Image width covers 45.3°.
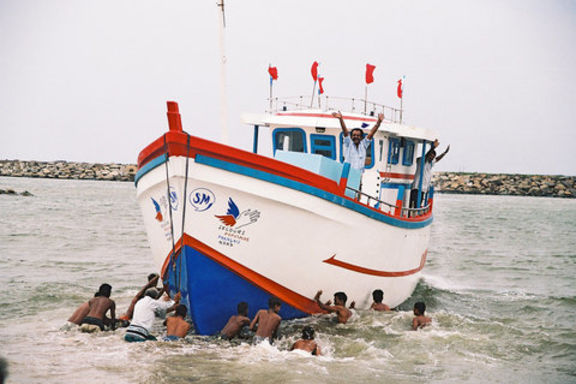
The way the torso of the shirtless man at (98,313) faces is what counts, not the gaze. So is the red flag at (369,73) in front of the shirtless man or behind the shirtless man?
in front

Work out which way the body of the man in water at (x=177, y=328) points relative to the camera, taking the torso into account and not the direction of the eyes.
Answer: away from the camera

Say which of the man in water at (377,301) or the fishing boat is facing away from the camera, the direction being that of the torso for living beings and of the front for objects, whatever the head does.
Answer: the man in water

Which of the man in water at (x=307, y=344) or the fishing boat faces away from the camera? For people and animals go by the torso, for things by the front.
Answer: the man in water

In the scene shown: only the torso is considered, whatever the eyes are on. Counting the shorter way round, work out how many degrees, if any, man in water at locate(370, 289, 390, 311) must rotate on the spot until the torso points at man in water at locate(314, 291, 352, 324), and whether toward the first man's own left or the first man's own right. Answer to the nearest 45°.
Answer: approximately 135° to the first man's own left

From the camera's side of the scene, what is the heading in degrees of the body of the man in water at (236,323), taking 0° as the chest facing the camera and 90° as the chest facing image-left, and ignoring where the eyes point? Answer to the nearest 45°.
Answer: approximately 225°

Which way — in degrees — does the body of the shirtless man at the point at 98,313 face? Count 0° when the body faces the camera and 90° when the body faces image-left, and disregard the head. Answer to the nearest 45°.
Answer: approximately 225°

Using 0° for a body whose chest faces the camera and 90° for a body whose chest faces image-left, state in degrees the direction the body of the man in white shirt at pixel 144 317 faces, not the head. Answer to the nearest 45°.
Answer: approximately 225°

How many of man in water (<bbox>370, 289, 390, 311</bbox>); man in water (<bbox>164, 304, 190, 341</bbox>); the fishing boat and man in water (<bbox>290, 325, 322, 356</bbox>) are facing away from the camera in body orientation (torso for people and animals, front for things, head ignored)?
3

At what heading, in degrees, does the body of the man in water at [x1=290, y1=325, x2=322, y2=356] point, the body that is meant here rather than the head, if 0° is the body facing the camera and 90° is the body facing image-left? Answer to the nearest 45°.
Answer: approximately 180°
